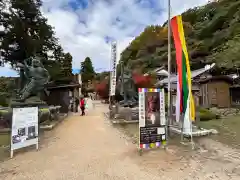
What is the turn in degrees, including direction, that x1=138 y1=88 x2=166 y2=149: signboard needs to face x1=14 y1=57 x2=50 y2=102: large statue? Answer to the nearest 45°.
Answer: approximately 135° to its right

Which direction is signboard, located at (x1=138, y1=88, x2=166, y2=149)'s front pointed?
toward the camera

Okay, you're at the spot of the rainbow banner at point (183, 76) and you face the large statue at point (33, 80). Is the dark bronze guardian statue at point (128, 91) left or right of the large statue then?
right

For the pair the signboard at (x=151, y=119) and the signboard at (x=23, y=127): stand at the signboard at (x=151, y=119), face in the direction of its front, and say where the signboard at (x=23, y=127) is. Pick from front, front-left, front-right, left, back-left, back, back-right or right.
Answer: right

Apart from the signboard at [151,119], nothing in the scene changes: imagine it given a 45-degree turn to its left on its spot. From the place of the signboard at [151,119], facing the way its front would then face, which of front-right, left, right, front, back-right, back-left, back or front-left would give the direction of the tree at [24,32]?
back

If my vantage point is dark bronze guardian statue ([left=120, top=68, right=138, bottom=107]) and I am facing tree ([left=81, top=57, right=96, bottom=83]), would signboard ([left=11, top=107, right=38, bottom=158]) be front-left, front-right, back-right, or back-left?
back-left

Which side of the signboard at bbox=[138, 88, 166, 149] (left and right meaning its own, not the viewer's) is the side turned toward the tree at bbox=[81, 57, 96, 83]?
back
